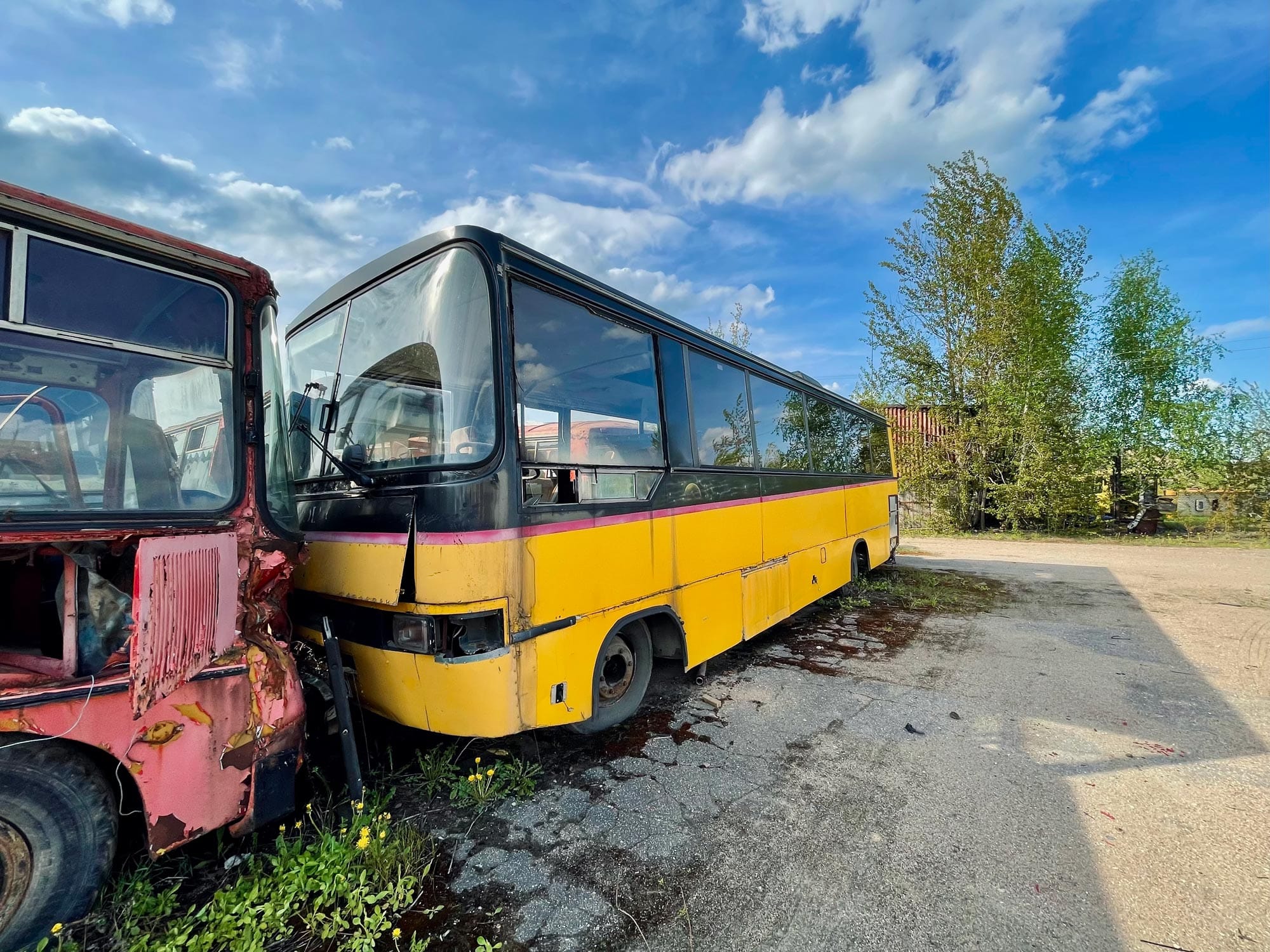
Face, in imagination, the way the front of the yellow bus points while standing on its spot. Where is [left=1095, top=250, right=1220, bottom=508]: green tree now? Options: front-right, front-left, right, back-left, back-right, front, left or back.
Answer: back

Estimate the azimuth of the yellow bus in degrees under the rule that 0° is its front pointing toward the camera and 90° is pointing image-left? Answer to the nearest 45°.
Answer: approximately 45°

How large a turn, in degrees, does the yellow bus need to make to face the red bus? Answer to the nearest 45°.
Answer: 0° — it already faces it

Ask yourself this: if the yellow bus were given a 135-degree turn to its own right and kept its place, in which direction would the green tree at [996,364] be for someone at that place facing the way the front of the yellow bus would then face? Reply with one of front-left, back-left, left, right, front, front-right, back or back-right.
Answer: front-right

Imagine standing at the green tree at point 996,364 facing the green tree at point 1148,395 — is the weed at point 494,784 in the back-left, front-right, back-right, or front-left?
back-right

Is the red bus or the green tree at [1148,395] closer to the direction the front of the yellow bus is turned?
the red bus
